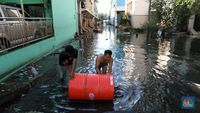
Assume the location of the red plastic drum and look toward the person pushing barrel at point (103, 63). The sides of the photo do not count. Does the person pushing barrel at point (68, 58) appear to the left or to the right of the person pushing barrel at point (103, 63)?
left

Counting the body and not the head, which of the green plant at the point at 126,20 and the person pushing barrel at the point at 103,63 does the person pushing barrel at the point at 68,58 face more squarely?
the person pushing barrel

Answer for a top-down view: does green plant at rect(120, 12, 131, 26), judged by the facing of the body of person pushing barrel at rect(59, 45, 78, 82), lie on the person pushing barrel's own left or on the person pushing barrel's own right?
on the person pushing barrel's own left

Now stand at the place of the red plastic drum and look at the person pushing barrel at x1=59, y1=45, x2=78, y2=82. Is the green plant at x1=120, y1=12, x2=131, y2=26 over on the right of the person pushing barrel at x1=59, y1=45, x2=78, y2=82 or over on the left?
right

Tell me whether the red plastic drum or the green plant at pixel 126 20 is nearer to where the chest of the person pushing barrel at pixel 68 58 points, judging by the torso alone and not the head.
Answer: the red plastic drum

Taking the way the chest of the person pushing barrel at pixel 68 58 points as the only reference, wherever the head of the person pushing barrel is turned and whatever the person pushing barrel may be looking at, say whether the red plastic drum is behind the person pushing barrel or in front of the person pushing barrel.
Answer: in front

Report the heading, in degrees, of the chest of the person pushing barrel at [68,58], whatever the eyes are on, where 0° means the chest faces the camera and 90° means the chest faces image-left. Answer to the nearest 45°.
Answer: approximately 315°
